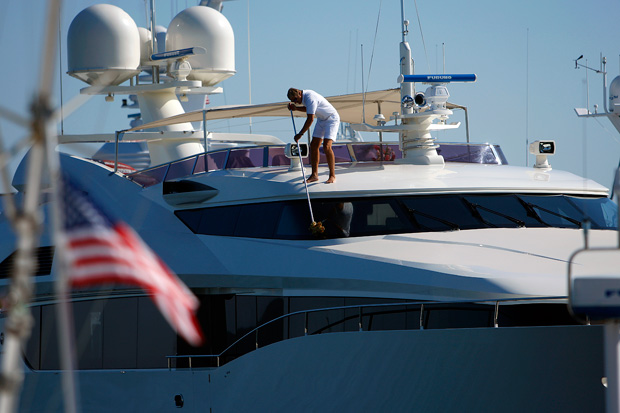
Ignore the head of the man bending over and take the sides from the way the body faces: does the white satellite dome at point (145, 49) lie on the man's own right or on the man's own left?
on the man's own right

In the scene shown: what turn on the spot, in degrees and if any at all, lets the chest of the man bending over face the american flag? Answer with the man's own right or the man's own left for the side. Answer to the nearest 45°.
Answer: approximately 45° to the man's own left

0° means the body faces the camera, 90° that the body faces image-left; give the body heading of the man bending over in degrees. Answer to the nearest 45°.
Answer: approximately 45°

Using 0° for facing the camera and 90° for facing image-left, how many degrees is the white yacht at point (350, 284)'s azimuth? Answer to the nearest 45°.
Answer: approximately 315°

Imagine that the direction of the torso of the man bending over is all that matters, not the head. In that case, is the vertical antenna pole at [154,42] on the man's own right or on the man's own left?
on the man's own right
